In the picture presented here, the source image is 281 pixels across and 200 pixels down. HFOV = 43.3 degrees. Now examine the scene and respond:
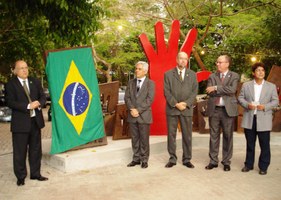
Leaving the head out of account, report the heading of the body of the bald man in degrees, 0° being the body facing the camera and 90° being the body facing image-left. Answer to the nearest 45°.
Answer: approximately 315°

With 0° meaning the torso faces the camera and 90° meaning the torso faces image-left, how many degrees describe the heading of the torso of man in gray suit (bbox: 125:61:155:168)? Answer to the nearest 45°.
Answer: approximately 45°

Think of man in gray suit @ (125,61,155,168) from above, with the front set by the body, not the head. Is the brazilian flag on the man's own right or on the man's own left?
on the man's own right

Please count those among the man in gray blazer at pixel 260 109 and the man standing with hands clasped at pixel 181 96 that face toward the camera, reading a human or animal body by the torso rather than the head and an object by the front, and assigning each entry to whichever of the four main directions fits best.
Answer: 2

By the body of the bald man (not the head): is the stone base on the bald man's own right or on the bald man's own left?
on the bald man's own left

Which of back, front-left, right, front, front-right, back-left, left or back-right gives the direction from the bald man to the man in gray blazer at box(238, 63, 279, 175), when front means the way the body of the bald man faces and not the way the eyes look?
front-left

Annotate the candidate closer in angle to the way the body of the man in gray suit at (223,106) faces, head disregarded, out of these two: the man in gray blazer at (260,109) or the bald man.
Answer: the bald man

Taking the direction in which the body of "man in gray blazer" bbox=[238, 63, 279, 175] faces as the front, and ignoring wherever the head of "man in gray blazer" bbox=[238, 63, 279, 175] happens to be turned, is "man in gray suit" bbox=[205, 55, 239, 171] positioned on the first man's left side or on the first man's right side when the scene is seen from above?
on the first man's right side

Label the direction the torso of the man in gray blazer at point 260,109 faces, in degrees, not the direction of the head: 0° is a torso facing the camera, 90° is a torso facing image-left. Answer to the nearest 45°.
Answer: approximately 0°

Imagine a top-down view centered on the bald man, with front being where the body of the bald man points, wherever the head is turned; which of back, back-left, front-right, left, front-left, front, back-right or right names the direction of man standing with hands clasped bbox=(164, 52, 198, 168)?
front-left

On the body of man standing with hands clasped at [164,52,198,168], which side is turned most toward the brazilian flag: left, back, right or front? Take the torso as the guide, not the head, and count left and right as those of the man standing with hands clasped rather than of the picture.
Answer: right

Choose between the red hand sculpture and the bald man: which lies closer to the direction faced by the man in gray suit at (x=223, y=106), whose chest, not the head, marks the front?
the bald man

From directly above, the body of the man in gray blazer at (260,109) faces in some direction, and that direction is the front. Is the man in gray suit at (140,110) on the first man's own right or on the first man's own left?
on the first man's own right
